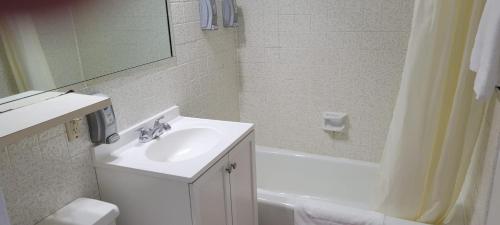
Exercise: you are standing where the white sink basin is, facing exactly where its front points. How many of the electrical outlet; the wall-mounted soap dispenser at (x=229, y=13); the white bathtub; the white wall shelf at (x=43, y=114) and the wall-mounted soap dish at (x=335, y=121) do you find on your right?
2

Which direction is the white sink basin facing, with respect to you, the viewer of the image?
facing the viewer and to the right of the viewer

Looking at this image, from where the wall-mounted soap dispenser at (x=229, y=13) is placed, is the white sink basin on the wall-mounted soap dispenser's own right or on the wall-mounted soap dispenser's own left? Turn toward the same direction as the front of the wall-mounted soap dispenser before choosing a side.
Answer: on the wall-mounted soap dispenser's own right

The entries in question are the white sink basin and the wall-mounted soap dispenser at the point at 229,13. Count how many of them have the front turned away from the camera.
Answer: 0

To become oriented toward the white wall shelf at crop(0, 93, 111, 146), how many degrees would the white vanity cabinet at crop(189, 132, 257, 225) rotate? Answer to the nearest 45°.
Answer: approximately 90° to its right

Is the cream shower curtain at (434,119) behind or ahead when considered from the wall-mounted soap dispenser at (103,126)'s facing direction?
ahead

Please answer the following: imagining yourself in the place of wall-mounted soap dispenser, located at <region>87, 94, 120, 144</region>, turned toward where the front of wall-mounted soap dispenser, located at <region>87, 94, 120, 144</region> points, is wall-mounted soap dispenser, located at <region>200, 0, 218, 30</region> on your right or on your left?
on your left

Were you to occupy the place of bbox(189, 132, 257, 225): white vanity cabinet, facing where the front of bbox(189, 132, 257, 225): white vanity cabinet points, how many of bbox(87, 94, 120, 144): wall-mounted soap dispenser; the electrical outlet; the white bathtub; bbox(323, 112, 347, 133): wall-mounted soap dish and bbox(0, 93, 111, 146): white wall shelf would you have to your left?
2
